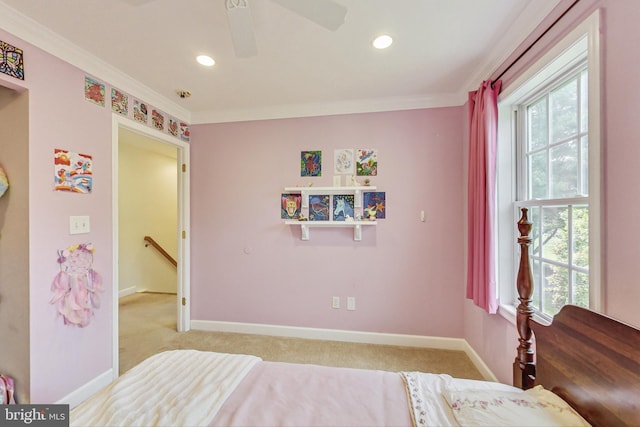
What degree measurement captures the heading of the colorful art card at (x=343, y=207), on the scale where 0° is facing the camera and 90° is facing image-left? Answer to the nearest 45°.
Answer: approximately 0°

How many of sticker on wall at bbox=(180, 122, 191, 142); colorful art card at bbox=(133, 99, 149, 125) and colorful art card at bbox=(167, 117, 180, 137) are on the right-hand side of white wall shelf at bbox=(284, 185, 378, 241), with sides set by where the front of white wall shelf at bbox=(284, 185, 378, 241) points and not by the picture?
3

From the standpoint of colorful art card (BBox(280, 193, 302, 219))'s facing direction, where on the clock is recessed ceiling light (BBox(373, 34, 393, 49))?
The recessed ceiling light is roughly at 11 o'clock from the colorful art card.

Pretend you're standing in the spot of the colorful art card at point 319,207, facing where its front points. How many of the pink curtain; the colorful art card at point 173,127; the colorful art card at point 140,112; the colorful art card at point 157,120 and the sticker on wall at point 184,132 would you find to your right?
4

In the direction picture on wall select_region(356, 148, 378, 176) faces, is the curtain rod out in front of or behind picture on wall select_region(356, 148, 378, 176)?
in front

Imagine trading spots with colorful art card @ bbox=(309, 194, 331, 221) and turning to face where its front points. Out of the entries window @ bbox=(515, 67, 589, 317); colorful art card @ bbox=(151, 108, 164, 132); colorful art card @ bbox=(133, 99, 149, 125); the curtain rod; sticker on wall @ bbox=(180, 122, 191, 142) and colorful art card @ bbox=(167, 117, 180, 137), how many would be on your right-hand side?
4

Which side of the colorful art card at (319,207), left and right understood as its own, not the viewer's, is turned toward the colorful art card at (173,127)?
right

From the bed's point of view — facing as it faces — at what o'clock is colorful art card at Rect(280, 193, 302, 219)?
The colorful art card is roughly at 2 o'clock from the bed.

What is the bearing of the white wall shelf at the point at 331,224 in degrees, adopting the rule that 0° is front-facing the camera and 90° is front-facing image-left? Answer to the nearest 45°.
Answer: approximately 0°

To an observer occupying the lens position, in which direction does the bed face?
facing to the left of the viewer
